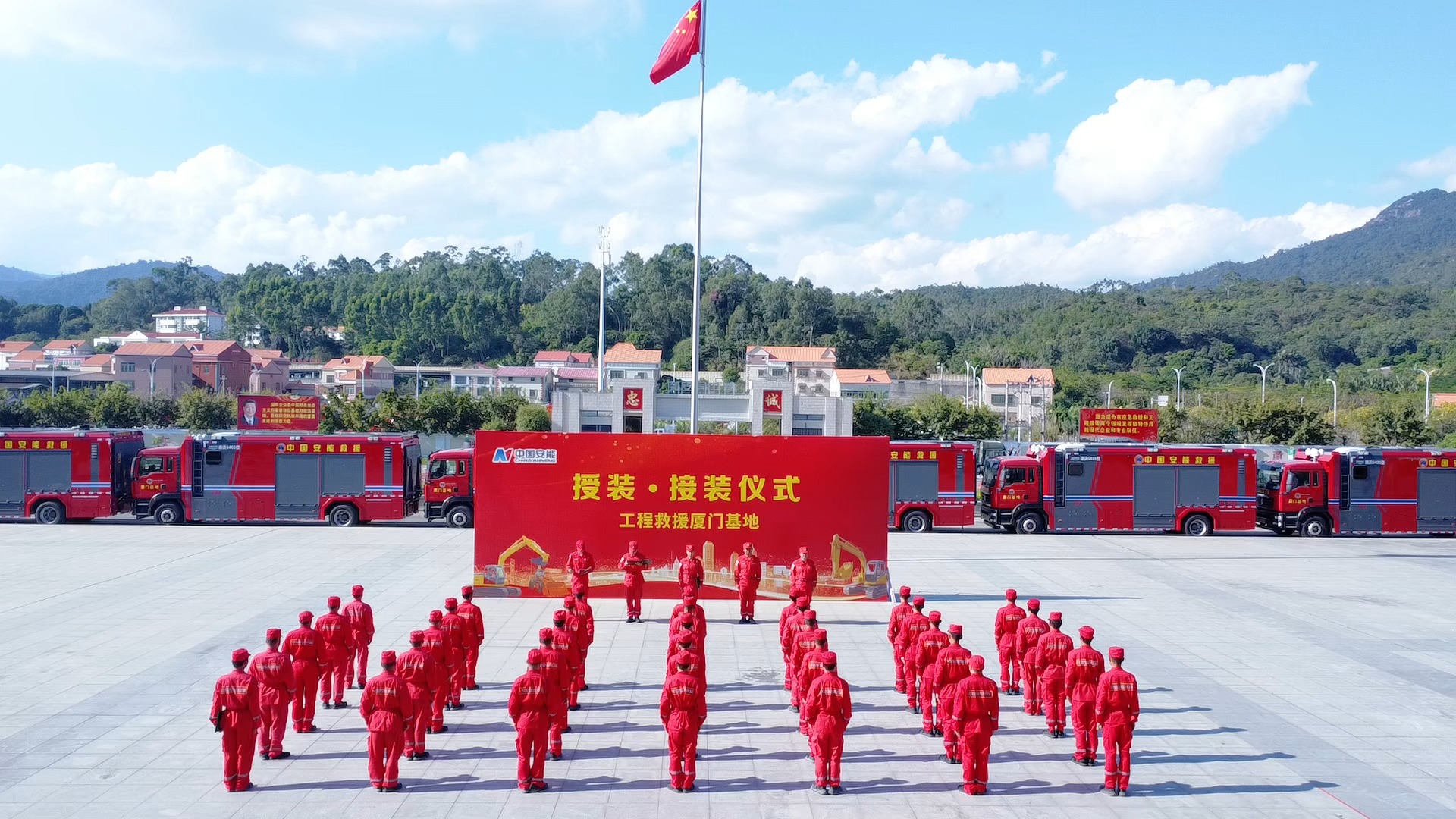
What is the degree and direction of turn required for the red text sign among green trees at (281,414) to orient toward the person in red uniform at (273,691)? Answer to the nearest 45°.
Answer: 0° — it already faces them

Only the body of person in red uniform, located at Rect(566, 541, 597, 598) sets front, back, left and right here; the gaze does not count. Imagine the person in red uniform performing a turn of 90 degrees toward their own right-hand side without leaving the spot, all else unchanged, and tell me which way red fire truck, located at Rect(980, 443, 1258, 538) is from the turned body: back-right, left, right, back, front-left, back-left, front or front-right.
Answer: back-right

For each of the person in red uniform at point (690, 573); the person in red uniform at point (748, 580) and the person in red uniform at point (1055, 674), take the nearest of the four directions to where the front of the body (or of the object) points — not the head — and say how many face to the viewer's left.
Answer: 0

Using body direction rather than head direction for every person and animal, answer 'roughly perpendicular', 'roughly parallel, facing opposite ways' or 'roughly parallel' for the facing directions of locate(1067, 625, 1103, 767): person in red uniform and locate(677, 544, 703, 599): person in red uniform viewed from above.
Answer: roughly parallel, facing opposite ways

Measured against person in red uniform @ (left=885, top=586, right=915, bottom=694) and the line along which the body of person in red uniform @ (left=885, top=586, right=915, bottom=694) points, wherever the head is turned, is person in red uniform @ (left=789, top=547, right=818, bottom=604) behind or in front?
in front

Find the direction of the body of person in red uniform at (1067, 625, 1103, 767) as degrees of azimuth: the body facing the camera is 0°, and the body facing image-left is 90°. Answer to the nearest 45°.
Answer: approximately 180°

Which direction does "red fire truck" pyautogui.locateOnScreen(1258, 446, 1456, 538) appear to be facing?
to the viewer's left

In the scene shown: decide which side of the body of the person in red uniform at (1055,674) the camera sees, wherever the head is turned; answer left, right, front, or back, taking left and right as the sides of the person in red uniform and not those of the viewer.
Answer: back

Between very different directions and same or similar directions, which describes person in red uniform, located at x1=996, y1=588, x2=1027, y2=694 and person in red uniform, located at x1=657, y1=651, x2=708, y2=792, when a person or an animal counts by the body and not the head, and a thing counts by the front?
same or similar directions

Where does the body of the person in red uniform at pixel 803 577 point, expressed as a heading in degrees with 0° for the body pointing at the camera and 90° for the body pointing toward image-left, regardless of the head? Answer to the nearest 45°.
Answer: approximately 0°

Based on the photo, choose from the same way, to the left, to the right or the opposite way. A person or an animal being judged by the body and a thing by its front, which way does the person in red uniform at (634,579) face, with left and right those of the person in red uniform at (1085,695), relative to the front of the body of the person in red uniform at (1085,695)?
the opposite way

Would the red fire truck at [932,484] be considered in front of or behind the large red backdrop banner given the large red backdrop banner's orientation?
behind

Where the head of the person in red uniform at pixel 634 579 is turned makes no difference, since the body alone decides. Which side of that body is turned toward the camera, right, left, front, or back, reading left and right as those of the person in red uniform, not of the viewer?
front

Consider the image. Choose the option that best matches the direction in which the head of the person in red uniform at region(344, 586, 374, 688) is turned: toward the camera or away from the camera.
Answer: away from the camera

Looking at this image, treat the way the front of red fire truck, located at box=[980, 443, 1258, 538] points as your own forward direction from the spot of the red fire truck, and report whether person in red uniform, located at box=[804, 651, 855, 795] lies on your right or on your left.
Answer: on your left

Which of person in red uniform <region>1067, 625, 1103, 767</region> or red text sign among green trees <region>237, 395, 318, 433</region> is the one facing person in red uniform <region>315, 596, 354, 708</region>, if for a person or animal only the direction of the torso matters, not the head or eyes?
the red text sign among green trees

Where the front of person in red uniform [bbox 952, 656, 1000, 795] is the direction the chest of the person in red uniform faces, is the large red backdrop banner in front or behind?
in front

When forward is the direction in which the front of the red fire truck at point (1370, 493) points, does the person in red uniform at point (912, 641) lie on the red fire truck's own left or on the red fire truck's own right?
on the red fire truck's own left

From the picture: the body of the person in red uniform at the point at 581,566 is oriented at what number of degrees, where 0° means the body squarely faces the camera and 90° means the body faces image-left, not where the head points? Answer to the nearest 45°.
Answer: approximately 0°

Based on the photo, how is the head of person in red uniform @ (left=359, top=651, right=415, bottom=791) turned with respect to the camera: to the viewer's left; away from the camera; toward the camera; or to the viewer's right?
away from the camera

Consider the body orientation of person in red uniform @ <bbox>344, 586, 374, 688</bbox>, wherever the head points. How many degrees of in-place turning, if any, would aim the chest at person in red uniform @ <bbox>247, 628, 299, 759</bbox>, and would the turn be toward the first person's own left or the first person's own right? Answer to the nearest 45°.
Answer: approximately 180°

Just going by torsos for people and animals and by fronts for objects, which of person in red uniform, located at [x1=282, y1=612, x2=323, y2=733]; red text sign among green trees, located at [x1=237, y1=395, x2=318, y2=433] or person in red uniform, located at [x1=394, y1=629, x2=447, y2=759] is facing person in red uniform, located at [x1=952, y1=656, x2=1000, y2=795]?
the red text sign among green trees
